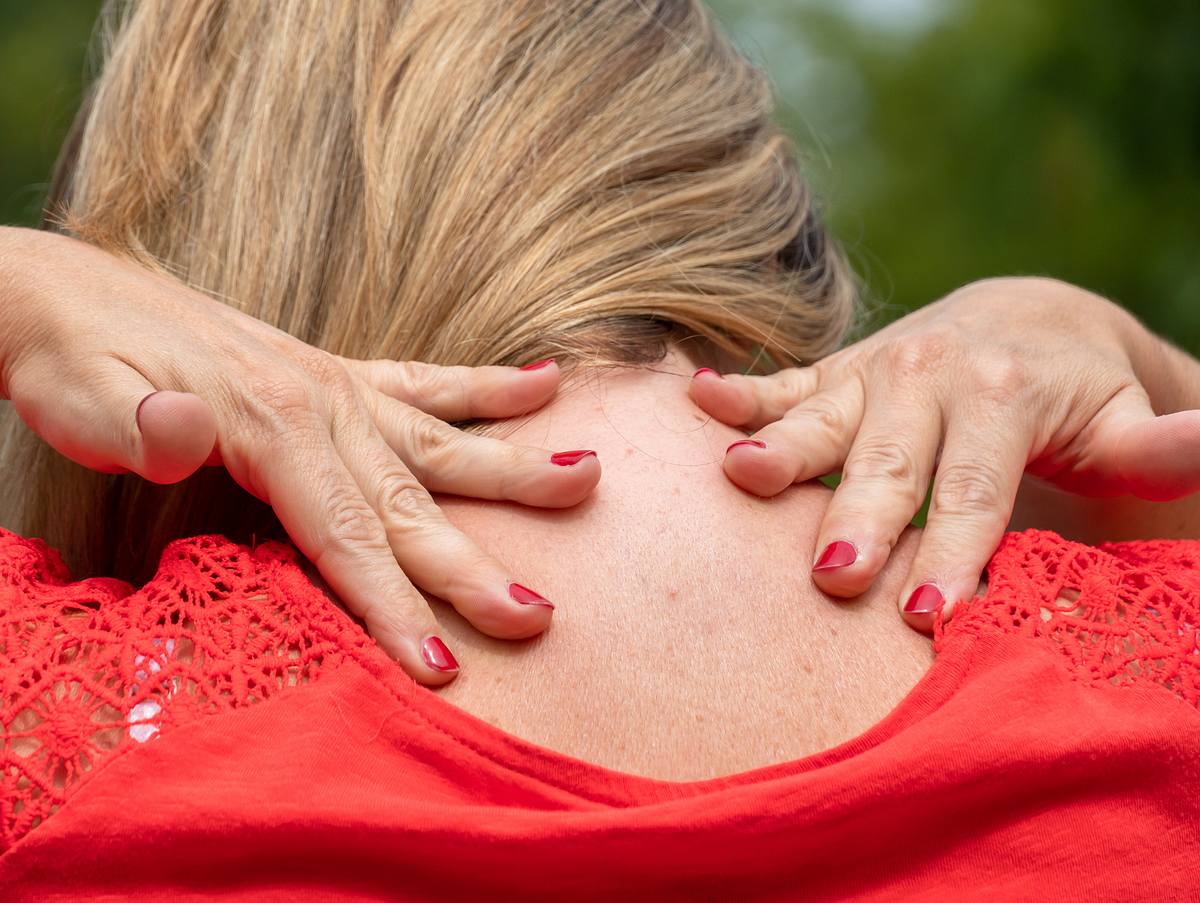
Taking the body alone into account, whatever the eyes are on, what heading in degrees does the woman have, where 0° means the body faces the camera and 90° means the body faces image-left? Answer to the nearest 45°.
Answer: approximately 180°

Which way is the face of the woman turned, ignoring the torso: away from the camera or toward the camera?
away from the camera
